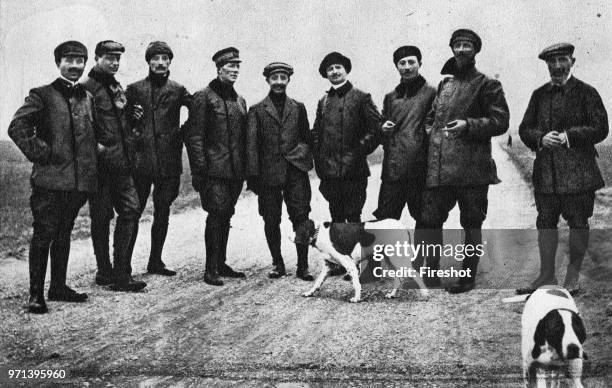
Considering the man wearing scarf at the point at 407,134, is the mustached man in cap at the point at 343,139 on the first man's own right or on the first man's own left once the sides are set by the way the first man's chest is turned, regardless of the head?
on the first man's own right

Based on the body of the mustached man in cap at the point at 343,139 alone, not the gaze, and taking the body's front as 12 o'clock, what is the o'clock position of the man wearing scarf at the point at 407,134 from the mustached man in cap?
The man wearing scarf is roughly at 10 o'clock from the mustached man in cap.

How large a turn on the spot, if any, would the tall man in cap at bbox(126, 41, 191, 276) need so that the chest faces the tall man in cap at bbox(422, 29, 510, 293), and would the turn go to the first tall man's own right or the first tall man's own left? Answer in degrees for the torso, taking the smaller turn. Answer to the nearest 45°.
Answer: approximately 45° to the first tall man's own left

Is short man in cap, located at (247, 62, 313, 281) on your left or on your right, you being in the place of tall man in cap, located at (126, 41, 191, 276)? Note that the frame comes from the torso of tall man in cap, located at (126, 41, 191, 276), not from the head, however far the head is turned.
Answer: on your left

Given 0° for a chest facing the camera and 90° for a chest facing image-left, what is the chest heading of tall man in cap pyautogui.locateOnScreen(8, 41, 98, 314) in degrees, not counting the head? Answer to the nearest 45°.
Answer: approximately 315°

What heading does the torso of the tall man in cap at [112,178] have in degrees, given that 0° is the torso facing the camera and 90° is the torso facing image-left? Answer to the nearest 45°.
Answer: approximately 315°

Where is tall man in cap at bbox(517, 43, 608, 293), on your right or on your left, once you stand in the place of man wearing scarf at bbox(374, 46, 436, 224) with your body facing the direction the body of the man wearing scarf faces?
on your left

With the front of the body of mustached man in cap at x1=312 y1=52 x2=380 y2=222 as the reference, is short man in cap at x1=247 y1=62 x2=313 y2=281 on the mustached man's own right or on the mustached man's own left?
on the mustached man's own right
